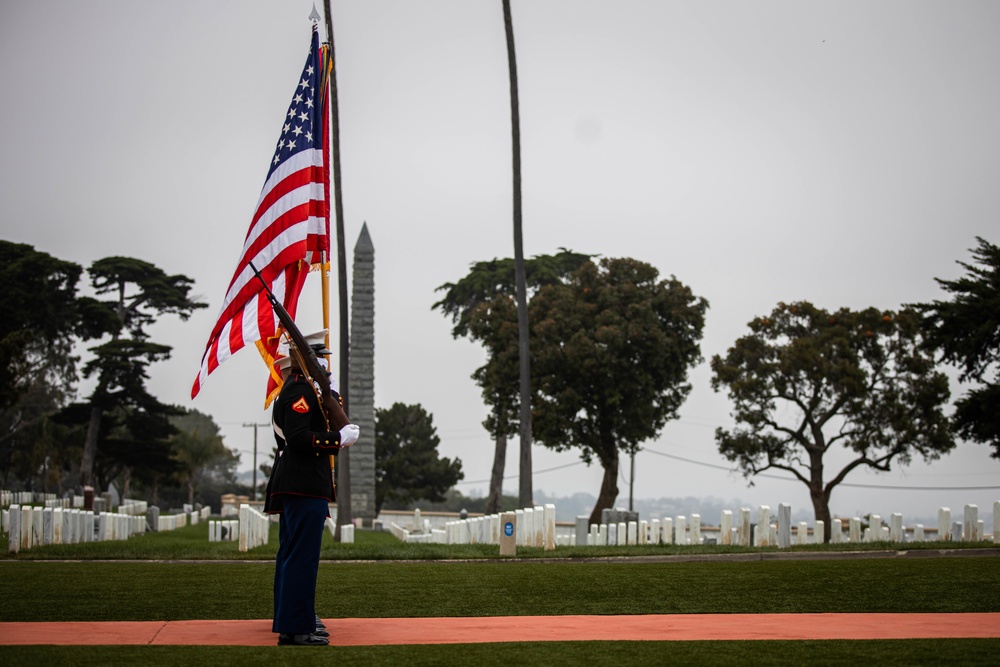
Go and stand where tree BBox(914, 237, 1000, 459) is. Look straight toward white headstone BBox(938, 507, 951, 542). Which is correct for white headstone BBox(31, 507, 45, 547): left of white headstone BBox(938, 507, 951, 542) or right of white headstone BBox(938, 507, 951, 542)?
right

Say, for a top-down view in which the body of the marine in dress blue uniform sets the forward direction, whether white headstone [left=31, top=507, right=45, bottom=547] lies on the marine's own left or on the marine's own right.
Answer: on the marine's own left

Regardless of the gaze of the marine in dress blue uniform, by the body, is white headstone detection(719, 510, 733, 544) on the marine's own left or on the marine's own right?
on the marine's own left

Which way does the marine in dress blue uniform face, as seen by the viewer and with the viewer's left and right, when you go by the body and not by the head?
facing to the right of the viewer

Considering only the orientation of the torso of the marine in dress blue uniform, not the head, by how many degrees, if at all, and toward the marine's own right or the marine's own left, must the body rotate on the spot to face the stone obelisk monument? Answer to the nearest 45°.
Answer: approximately 90° to the marine's own left

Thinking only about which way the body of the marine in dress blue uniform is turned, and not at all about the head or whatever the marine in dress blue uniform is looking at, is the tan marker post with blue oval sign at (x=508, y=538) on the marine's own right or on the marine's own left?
on the marine's own left

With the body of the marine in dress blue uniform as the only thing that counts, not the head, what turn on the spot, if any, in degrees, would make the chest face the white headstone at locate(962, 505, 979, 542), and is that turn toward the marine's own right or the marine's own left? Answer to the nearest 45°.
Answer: approximately 45° to the marine's own left

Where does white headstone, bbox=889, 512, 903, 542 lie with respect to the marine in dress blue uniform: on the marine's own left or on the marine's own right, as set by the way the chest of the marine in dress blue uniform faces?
on the marine's own left
